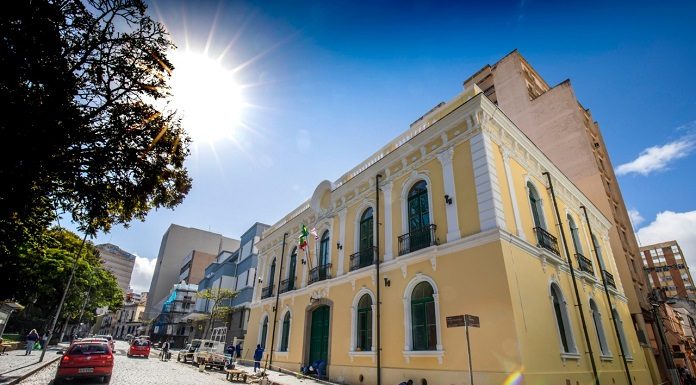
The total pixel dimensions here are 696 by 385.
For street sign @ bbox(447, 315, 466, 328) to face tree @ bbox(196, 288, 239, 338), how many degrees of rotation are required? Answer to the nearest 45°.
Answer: approximately 135° to its right

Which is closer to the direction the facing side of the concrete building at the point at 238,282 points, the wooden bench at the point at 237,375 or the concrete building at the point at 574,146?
the wooden bench

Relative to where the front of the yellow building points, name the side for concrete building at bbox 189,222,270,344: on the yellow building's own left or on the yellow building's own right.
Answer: on the yellow building's own right

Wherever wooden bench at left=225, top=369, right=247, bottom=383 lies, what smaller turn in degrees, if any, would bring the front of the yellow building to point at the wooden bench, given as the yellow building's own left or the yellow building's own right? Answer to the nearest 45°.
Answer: approximately 45° to the yellow building's own right

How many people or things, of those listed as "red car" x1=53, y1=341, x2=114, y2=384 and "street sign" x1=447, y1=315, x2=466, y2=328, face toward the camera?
1

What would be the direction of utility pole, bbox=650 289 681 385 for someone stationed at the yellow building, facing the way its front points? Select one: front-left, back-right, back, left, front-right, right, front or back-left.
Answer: back

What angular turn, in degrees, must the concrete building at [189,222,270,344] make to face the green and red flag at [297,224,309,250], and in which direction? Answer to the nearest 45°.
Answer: approximately 45° to its left

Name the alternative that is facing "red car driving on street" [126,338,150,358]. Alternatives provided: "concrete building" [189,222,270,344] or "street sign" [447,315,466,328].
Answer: the concrete building

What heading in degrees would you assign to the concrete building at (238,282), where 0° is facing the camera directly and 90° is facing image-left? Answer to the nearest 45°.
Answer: approximately 45°

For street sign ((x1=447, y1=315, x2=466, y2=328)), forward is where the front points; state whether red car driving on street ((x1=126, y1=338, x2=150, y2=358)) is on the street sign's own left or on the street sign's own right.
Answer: on the street sign's own right

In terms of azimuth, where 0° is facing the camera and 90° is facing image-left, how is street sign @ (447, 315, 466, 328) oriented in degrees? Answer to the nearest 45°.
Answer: approximately 0°

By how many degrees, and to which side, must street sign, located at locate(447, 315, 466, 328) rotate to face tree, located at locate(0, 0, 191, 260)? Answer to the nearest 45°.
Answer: approximately 45° to its right

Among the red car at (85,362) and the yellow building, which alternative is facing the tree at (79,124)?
the yellow building
